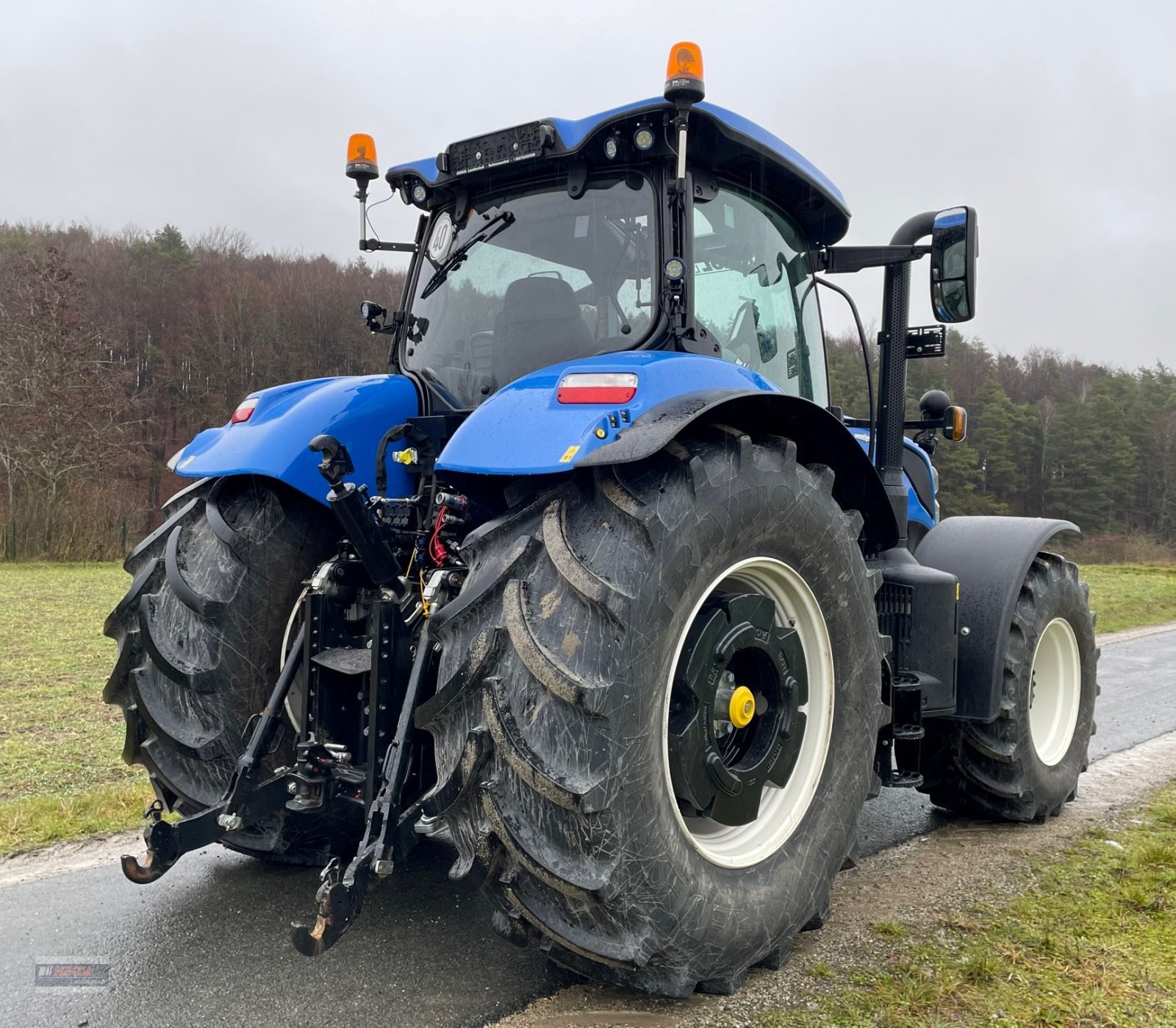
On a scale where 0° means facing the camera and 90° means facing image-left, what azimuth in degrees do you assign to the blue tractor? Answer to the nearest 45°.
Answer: approximately 225°
